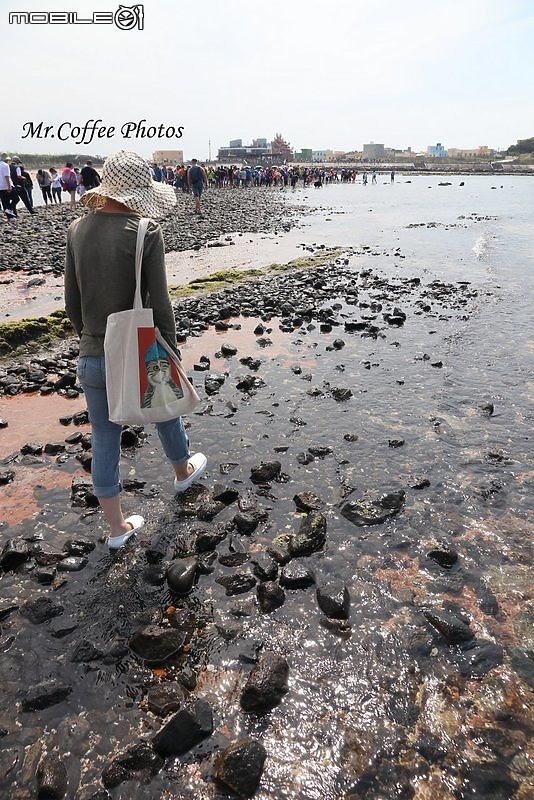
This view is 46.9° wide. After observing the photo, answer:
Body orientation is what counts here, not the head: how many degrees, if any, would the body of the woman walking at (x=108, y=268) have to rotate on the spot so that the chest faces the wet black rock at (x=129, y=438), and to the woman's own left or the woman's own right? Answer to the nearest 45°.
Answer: approximately 45° to the woman's own left

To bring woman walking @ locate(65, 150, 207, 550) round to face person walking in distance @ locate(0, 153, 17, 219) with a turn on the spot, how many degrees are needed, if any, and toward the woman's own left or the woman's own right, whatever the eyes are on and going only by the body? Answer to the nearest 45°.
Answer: approximately 45° to the woman's own left

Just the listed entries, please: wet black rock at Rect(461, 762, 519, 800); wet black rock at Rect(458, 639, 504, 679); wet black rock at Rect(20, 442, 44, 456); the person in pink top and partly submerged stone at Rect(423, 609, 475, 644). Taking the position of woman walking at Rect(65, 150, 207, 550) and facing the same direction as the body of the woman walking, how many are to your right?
3

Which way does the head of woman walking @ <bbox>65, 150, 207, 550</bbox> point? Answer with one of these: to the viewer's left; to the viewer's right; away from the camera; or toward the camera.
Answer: away from the camera

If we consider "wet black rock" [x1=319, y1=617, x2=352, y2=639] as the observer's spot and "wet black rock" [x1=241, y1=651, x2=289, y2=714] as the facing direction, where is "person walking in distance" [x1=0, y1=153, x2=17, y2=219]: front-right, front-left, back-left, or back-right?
back-right

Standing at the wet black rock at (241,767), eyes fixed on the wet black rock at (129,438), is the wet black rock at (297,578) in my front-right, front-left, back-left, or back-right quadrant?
front-right

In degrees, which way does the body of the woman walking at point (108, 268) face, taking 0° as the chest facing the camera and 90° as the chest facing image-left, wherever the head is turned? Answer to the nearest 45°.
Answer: approximately 225°

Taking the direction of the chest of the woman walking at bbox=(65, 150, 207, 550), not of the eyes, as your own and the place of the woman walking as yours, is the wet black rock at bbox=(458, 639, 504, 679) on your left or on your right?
on your right

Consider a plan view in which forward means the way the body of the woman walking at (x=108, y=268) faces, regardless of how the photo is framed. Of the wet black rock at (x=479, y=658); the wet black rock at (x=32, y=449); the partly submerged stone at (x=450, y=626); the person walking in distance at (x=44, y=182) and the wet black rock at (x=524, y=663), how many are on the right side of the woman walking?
3
